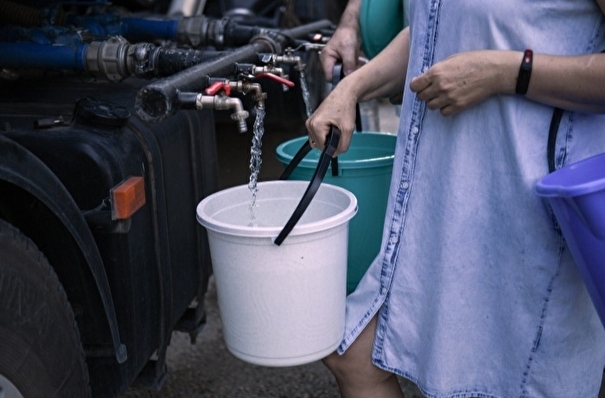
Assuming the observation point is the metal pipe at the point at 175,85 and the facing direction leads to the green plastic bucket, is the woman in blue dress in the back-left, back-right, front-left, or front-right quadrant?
front-right

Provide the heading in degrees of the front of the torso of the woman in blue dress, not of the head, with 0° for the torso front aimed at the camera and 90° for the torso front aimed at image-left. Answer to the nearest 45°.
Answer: approximately 45°

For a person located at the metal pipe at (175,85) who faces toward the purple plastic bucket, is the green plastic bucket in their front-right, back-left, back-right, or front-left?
front-left

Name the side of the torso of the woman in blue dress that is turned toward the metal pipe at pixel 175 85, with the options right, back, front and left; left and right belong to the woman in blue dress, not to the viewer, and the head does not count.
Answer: front
